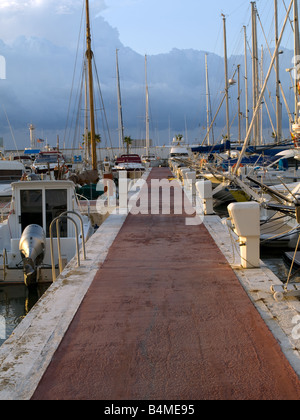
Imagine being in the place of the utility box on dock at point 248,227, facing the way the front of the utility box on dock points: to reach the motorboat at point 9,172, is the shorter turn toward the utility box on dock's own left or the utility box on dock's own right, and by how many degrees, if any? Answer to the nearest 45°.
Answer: approximately 45° to the utility box on dock's own right

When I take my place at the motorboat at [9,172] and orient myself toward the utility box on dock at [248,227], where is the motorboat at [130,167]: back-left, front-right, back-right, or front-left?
back-left

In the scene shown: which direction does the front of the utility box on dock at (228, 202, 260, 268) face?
to the viewer's left

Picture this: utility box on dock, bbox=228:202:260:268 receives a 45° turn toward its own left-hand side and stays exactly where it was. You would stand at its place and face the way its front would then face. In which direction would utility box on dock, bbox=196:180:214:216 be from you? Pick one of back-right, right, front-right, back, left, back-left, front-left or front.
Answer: back-right

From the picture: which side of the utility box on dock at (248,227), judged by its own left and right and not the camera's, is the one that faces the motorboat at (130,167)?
right
